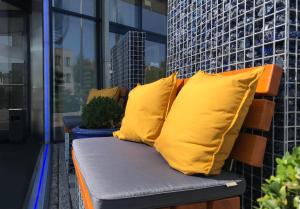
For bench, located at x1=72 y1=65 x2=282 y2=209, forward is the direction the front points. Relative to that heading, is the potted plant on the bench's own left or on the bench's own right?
on the bench's own right

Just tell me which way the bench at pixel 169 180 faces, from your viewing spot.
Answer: facing the viewer and to the left of the viewer

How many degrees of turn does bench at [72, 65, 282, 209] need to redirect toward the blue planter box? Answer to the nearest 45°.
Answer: approximately 90° to its right

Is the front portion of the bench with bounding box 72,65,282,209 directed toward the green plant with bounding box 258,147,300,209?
no
